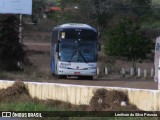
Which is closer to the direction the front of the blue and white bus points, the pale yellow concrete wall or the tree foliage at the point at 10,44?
the pale yellow concrete wall

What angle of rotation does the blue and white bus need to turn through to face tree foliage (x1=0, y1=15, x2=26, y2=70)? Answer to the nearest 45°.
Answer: approximately 135° to its right

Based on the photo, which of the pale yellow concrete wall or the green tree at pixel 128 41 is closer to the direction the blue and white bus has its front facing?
the pale yellow concrete wall

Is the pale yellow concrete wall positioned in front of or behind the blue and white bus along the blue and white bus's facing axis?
in front

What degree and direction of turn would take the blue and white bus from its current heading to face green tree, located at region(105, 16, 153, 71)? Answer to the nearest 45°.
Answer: approximately 135° to its left

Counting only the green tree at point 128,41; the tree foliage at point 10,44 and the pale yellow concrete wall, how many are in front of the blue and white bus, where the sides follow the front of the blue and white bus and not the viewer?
1

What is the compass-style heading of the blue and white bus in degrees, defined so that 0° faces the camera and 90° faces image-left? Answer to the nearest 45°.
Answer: approximately 0°
